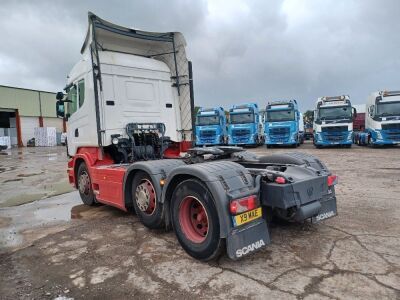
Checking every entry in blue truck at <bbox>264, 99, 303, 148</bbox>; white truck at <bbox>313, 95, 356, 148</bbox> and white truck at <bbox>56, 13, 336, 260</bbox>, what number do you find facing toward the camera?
2

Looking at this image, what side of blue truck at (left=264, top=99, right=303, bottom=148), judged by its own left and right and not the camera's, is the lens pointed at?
front

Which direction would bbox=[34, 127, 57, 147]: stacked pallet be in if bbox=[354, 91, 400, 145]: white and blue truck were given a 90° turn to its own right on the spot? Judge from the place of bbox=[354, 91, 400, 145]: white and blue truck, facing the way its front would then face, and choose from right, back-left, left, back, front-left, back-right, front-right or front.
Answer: front-right

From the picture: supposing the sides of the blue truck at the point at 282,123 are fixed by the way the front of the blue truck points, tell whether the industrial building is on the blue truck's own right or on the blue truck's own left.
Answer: on the blue truck's own right

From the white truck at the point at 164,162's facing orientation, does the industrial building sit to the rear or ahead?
ahead

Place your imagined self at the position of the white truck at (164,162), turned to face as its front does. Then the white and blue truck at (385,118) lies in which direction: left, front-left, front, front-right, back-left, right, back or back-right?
right

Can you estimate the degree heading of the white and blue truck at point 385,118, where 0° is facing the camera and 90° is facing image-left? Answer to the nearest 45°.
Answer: approximately 315°

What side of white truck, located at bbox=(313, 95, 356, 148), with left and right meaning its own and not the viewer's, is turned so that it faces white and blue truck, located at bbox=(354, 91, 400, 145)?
left

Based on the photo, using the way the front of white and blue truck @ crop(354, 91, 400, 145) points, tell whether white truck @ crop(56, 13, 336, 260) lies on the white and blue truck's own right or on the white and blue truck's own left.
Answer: on the white and blue truck's own right

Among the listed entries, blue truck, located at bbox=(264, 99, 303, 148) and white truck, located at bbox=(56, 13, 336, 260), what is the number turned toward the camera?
1
